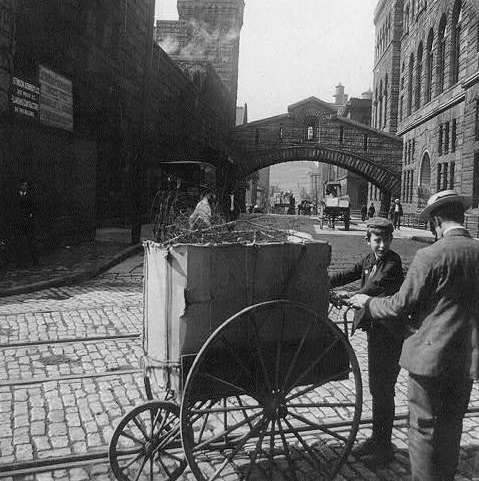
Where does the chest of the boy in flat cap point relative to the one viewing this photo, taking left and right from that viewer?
facing the viewer and to the left of the viewer

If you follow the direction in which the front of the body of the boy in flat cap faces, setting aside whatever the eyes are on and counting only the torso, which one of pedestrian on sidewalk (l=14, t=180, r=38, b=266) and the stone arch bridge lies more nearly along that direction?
the pedestrian on sidewalk

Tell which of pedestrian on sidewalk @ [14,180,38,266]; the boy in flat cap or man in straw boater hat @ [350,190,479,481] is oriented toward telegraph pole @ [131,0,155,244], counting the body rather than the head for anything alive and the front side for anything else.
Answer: the man in straw boater hat

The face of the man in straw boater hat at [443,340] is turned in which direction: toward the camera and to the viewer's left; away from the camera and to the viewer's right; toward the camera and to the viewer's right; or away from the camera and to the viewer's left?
away from the camera and to the viewer's left

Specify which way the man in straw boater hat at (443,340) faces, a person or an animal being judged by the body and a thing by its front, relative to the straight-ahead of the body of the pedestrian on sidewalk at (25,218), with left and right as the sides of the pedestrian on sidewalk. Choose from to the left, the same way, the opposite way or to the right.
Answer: the opposite way

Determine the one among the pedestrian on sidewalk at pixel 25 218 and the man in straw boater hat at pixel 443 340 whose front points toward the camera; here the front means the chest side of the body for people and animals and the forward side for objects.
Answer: the pedestrian on sidewalk

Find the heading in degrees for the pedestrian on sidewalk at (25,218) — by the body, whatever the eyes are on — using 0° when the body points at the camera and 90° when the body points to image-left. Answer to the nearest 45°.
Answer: approximately 0°

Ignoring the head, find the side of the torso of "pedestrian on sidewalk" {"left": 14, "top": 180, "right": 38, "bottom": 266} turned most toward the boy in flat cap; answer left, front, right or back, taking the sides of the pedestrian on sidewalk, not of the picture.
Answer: front

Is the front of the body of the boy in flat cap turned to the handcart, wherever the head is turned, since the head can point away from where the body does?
yes

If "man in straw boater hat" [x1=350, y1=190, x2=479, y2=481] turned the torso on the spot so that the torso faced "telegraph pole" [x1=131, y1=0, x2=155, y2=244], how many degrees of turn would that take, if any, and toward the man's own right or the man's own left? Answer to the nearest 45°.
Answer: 0° — they already face it

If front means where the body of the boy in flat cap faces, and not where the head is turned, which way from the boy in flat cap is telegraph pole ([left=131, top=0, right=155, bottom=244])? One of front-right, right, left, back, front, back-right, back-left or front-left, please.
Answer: right

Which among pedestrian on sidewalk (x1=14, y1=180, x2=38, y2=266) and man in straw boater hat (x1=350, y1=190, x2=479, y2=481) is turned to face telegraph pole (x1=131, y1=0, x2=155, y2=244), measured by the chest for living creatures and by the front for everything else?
the man in straw boater hat

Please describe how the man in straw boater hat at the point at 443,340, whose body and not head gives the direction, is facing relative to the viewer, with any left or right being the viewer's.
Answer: facing away from the viewer and to the left of the viewer

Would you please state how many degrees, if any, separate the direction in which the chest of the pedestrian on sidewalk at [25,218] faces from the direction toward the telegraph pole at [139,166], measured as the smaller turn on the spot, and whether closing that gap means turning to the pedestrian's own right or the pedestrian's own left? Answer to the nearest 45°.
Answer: approximately 135° to the pedestrian's own left

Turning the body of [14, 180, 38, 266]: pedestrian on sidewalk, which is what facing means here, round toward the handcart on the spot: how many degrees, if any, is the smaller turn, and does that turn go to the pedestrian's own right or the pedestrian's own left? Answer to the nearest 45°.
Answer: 0° — they already face it

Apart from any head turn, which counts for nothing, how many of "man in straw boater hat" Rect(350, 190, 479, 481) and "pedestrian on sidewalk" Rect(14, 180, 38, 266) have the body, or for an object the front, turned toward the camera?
1

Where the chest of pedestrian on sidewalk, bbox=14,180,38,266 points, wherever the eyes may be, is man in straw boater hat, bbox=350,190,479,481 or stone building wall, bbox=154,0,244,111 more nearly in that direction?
the man in straw boater hat
